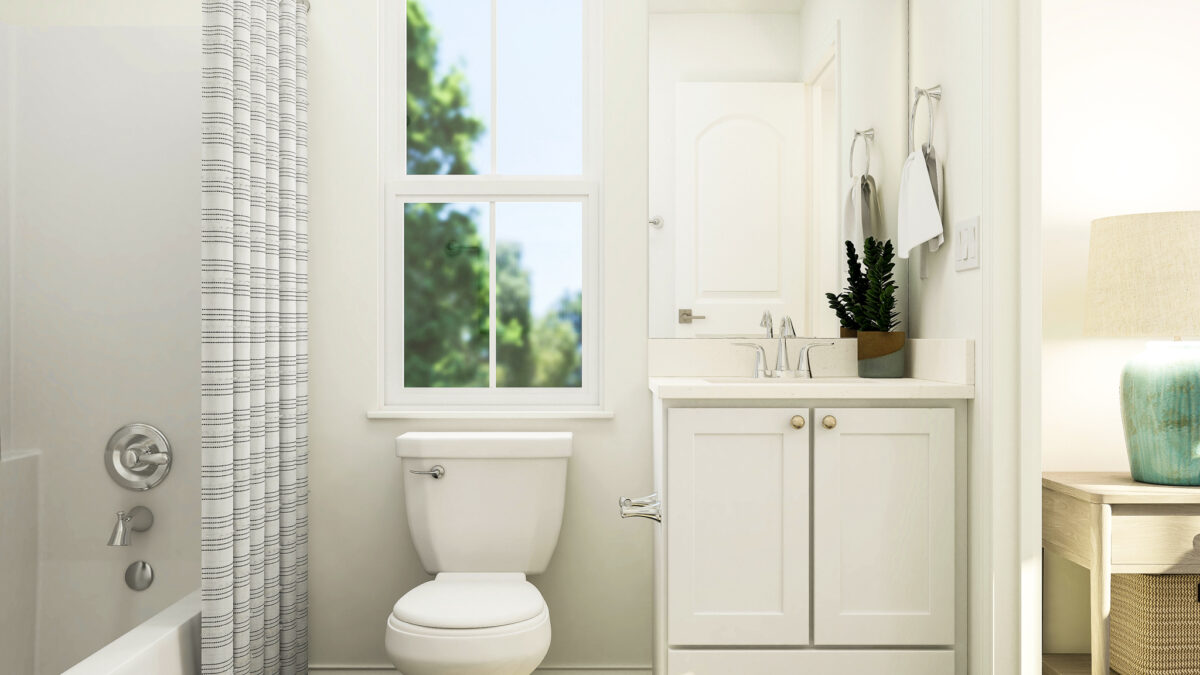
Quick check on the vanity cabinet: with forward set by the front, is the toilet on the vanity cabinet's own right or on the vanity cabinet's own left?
on the vanity cabinet's own right

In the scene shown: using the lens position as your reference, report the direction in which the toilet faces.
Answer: facing the viewer

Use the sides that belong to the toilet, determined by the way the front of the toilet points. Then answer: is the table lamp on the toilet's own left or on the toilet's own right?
on the toilet's own left

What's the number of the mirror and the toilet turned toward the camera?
2

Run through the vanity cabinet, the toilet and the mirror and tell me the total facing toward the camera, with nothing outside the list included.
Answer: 3

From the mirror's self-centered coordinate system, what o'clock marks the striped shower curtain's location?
The striped shower curtain is roughly at 2 o'clock from the mirror.

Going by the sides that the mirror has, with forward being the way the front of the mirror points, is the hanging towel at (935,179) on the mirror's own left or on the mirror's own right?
on the mirror's own left

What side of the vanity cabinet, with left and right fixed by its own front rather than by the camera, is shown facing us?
front

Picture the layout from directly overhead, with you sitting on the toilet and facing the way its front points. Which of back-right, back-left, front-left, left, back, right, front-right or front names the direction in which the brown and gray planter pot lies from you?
left
